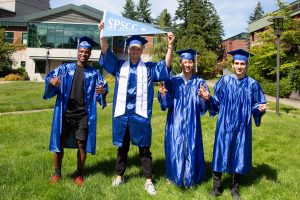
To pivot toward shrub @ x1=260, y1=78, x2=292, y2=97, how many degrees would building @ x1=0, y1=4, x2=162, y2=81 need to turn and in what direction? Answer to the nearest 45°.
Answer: approximately 45° to its left

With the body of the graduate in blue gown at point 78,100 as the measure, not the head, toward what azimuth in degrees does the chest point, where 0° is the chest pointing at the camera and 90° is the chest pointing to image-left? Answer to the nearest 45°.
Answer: approximately 0°

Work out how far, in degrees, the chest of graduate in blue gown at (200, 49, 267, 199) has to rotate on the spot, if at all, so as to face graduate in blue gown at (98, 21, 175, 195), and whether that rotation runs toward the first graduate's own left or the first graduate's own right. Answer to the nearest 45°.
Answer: approximately 90° to the first graduate's own right

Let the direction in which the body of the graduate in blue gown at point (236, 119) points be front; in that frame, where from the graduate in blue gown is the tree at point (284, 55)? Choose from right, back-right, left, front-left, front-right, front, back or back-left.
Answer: back

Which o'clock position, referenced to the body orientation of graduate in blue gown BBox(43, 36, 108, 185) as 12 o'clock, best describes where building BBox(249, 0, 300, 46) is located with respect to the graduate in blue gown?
The building is roughly at 7 o'clock from the graduate in blue gown.

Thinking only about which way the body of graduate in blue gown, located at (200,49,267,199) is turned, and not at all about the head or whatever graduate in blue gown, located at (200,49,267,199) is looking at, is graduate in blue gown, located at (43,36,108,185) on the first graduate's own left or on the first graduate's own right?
on the first graduate's own right
